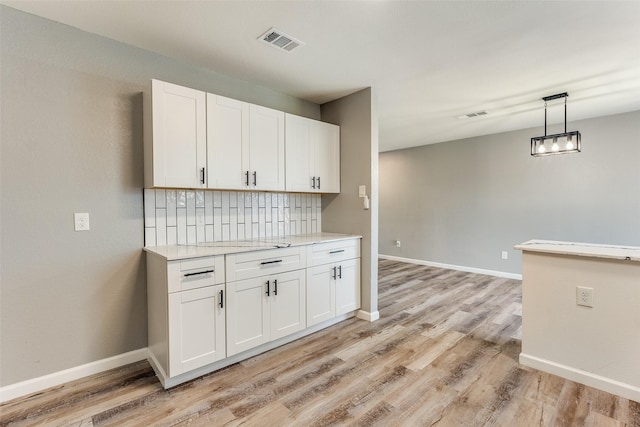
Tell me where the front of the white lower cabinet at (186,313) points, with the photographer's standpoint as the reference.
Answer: facing the viewer and to the right of the viewer

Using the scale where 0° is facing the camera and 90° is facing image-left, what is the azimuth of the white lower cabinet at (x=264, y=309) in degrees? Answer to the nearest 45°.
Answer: approximately 315°

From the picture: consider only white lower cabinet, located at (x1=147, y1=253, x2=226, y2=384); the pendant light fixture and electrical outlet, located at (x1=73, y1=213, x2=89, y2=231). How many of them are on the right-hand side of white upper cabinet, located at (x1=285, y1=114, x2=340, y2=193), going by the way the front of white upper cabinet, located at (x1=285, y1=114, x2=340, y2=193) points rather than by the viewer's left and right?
2

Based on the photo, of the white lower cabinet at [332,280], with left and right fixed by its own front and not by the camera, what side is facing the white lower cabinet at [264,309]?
right

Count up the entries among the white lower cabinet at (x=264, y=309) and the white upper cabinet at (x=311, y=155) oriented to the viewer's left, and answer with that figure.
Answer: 0

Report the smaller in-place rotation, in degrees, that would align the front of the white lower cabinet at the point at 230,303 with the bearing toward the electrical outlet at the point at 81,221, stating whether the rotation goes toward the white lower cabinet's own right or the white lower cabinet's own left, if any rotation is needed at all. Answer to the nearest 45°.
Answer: approximately 135° to the white lower cabinet's own right

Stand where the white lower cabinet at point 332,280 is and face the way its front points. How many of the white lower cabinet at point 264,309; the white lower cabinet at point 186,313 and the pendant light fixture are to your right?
2

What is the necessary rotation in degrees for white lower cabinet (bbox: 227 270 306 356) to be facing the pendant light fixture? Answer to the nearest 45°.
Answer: approximately 45° to its left

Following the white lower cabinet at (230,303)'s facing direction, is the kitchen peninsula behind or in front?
in front

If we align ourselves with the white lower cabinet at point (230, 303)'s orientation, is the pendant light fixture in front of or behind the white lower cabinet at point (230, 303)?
in front
